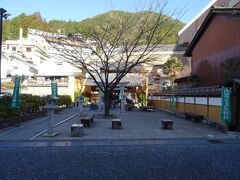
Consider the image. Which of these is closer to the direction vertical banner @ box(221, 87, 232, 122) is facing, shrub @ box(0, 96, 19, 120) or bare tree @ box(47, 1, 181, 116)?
the shrub
